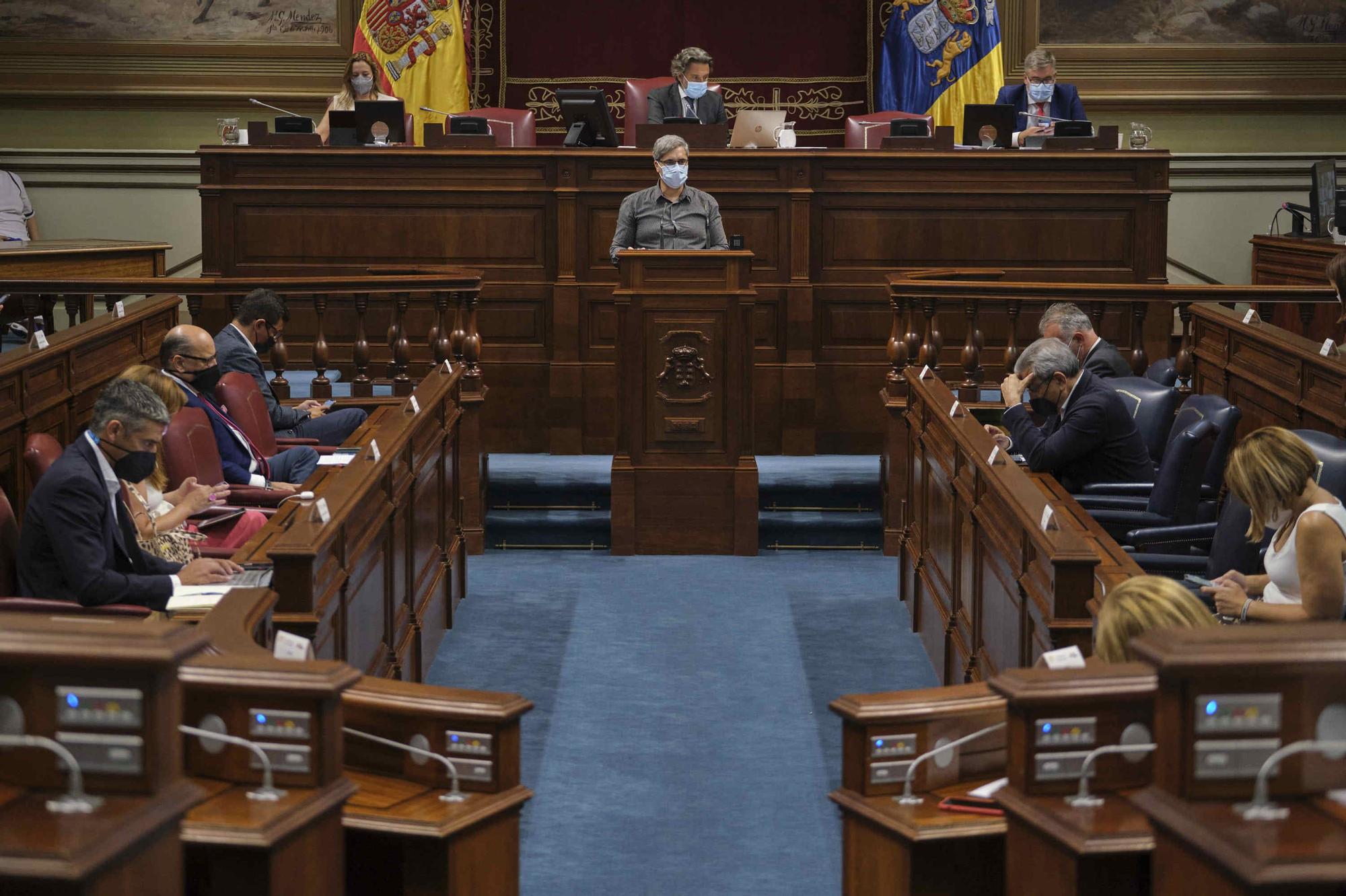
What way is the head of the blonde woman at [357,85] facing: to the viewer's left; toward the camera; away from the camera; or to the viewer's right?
toward the camera

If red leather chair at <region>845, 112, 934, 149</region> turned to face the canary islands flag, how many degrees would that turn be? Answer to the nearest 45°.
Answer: approximately 180°

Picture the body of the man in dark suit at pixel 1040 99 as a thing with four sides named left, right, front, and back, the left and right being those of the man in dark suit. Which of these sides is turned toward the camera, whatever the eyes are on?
front

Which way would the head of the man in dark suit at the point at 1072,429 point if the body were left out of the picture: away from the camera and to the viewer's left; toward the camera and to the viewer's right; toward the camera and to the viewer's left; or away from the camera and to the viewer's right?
toward the camera and to the viewer's left

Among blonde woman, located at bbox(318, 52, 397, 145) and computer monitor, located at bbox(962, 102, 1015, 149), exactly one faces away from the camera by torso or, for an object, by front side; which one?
the computer monitor

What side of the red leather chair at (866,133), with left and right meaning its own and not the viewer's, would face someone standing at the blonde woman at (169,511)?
front

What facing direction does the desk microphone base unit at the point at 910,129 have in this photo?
away from the camera

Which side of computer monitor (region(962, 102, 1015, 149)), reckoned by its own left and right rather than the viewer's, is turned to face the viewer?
back

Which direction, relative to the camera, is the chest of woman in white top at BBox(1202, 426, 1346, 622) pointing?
to the viewer's left

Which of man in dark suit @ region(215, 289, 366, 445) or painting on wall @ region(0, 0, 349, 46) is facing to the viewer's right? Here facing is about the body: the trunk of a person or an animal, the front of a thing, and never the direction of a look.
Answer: the man in dark suit

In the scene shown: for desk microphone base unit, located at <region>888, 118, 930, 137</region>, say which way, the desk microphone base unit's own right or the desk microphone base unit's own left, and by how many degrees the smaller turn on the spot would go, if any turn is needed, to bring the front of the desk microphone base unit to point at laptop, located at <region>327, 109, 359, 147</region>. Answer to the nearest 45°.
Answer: approximately 90° to the desk microphone base unit's own left

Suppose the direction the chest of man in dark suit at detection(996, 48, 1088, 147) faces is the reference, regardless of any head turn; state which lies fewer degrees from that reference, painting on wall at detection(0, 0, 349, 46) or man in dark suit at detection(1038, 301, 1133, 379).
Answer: the man in dark suit

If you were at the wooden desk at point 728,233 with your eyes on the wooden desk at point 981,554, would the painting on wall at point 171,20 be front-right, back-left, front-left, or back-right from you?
back-right

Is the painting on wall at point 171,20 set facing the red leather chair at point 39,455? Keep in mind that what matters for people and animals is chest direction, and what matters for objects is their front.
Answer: yes

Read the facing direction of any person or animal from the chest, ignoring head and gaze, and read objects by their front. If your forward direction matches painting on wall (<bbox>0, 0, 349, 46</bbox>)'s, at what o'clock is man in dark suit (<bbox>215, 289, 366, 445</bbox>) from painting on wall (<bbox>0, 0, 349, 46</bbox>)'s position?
The man in dark suit is roughly at 12 o'clock from the painting on wall.

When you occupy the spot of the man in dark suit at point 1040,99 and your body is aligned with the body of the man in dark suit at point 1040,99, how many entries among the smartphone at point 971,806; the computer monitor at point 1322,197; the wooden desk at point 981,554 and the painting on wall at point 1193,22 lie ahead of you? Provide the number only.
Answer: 2

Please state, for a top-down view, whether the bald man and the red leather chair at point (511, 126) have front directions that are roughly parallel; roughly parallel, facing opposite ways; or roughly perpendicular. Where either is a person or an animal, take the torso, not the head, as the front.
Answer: roughly perpendicular

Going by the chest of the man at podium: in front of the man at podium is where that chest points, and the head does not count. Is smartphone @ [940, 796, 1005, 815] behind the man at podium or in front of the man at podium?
in front

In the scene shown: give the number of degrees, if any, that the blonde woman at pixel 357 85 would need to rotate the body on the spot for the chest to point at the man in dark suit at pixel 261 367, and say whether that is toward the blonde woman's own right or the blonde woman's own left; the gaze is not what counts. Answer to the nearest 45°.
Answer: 0° — they already face them

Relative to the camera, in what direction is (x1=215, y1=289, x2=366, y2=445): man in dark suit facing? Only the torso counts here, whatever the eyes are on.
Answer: to the viewer's right
